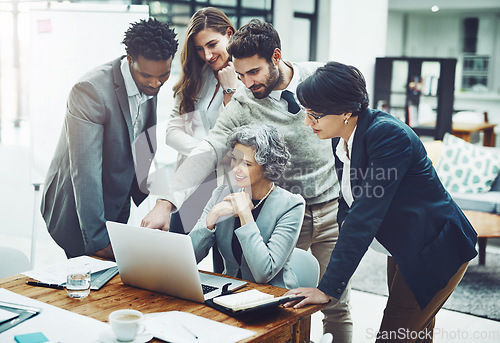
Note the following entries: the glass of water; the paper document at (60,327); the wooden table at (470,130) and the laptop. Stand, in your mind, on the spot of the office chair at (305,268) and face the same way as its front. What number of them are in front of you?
3

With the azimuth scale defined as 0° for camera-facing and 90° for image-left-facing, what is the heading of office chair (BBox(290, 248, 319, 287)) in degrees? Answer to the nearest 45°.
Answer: approximately 45°

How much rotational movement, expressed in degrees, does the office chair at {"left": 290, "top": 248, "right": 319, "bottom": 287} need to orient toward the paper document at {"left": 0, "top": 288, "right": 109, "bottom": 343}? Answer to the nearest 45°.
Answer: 0° — it already faces it

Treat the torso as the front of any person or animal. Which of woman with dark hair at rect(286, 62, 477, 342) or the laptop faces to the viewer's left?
the woman with dark hair

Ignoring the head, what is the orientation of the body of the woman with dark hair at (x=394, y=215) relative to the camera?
to the viewer's left

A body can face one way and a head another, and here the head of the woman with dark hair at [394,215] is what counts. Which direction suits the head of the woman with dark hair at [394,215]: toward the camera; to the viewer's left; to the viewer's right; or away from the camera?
to the viewer's left

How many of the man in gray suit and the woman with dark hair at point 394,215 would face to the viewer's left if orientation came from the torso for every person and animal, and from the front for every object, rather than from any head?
1

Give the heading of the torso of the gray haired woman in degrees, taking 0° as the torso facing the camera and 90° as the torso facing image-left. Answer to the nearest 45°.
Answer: approximately 45°

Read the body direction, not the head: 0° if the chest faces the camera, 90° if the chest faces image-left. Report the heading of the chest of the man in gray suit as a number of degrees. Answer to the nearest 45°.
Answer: approximately 315°

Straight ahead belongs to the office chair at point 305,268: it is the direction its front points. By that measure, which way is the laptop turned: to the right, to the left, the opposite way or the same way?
the opposite way
